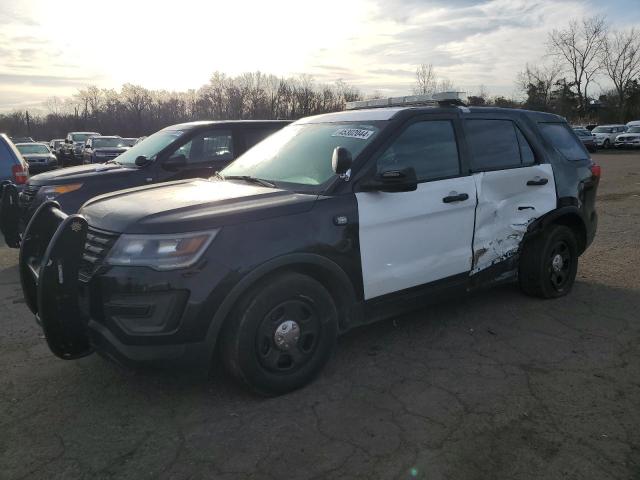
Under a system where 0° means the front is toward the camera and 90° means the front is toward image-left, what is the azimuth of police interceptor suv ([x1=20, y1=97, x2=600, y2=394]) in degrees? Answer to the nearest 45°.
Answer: approximately 45°

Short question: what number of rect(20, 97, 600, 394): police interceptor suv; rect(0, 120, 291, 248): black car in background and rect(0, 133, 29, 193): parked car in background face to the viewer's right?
0

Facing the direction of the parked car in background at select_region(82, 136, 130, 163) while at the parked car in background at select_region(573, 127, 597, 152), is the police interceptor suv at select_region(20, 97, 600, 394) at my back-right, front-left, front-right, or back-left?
front-left

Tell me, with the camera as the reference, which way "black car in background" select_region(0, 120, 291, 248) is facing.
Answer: facing the viewer and to the left of the viewer

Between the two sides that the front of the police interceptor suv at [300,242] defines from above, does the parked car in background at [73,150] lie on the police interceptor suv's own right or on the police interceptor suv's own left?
on the police interceptor suv's own right

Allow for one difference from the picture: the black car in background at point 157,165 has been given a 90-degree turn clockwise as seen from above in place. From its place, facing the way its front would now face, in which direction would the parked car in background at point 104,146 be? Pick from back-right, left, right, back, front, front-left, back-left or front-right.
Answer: front-right

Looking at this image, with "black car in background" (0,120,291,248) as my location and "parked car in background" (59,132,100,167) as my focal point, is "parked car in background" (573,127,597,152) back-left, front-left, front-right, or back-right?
front-right

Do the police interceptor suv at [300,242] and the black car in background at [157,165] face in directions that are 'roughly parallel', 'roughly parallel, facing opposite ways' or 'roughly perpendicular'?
roughly parallel

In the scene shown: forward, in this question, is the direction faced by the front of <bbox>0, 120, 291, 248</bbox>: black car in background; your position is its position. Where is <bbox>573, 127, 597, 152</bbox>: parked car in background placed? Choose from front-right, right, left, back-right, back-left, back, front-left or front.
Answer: back

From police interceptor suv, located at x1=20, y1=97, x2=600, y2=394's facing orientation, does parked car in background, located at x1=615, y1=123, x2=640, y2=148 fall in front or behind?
behind
